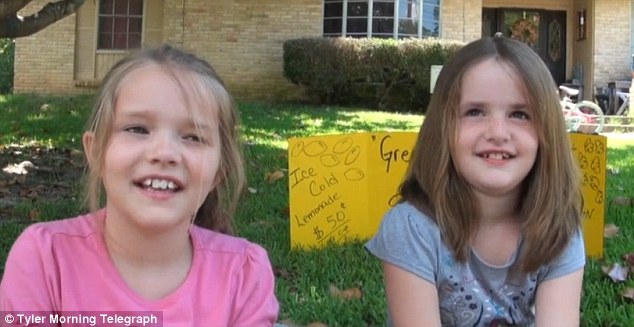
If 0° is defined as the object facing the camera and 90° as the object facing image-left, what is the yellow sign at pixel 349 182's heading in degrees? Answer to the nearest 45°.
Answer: approximately 0°

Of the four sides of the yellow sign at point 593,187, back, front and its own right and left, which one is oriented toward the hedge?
back

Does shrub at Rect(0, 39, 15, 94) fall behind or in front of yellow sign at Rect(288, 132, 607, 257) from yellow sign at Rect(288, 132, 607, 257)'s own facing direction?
behind

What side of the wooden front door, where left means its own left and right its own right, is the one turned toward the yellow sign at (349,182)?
front
